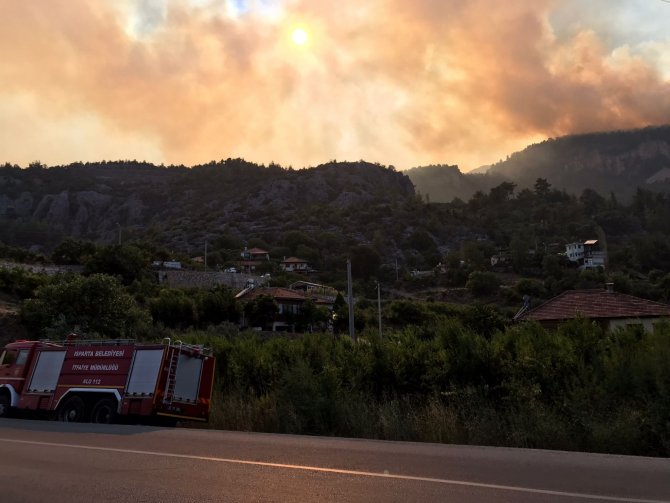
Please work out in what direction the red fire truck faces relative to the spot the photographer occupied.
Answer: facing away from the viewer and to the left of the viewer

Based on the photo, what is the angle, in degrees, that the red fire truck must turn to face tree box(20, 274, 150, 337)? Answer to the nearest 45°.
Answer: approximately 45° to its right
